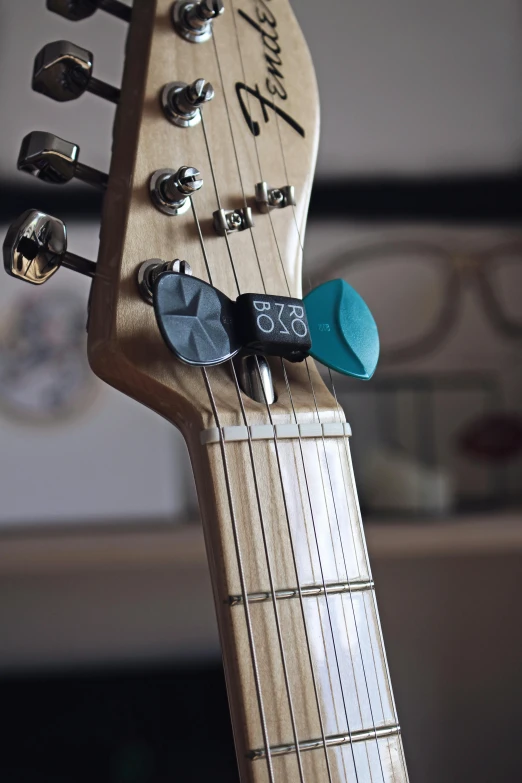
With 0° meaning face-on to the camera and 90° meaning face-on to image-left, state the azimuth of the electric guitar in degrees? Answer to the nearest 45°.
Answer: approximately 0°
